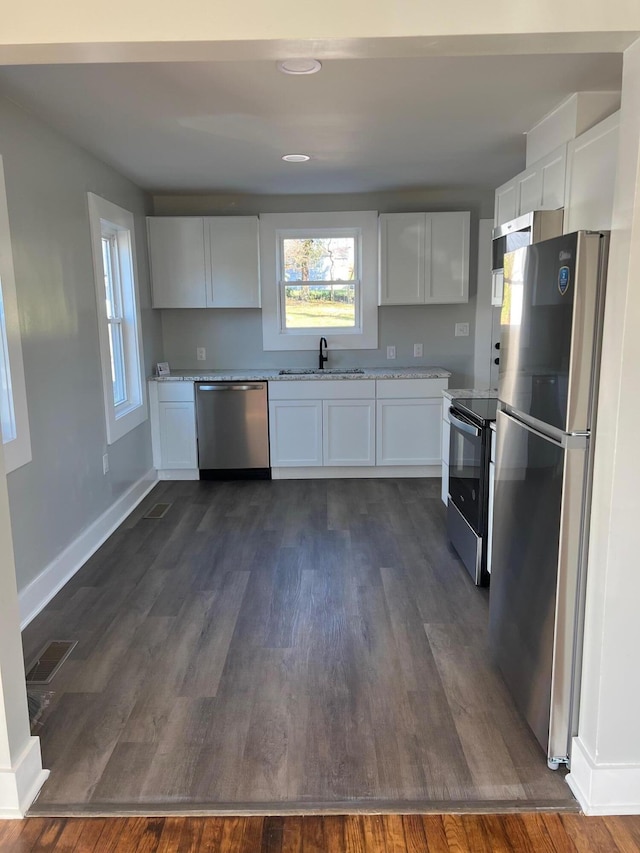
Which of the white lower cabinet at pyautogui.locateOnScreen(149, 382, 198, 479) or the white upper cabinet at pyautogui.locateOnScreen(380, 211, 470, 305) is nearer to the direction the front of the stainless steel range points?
the white lower cabinet

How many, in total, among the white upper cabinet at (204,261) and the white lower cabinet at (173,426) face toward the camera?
2

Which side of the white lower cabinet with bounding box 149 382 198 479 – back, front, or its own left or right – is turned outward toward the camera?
front

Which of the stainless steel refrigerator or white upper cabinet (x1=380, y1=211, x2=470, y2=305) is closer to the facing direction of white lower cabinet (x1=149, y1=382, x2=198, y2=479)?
the stainless steel refrigerator

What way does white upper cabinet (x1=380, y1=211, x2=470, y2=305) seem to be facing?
toward the camera

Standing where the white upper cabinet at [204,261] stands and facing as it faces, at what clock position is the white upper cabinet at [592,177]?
the white upper cabinet at [592,177] is roughly at 11 o'clock from the white upper cabinet at [204,261].

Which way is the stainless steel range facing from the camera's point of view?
to the viewer's left

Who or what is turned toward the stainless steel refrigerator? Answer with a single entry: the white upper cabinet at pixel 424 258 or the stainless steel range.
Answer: the white upper cabinet

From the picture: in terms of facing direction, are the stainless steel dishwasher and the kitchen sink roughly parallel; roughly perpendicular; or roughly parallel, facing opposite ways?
roughly parallel

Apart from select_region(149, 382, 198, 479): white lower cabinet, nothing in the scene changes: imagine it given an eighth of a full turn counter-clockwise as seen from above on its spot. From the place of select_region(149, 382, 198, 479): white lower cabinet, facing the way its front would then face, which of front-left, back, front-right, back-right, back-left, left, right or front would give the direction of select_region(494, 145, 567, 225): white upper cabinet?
front

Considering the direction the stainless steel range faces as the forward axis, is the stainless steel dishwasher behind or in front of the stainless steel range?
in front

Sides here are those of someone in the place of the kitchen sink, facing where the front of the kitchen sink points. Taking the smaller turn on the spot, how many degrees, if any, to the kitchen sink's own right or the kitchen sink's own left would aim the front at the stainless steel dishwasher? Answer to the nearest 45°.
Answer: approximately 45° to the kitchen sink's own right

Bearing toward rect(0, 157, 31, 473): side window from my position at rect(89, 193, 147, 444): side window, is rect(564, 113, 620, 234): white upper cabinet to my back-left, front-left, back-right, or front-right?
front-left

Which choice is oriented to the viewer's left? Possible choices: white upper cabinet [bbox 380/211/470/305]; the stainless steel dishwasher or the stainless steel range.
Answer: the stainless steel range

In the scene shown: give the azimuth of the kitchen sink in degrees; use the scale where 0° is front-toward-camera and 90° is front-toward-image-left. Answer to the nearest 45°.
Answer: approximately 0°

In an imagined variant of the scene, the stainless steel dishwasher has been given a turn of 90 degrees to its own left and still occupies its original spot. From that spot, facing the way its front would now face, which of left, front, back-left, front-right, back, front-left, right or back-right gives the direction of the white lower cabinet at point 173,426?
back

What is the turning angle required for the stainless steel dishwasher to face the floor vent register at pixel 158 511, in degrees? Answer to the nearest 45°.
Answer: approximately 45° to its right
